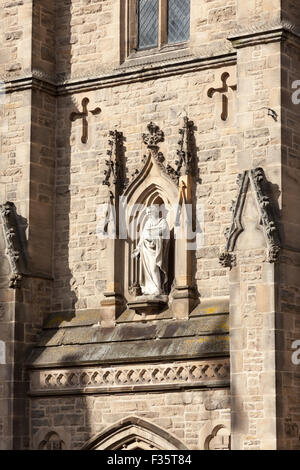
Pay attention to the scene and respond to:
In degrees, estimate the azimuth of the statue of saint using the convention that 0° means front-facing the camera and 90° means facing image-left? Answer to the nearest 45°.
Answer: approximately 45°

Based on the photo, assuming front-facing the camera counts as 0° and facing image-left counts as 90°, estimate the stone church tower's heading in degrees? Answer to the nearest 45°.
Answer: approximately 45°
